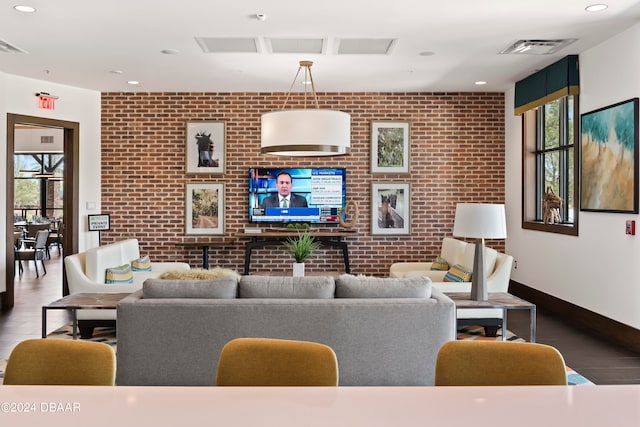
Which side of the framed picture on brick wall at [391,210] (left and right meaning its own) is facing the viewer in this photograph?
front

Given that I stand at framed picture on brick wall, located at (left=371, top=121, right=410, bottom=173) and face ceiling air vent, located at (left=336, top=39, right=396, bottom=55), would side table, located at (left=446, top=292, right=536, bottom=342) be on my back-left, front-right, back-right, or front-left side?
front-left

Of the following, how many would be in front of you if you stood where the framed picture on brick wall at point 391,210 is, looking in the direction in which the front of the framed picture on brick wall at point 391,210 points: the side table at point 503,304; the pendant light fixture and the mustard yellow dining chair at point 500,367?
3

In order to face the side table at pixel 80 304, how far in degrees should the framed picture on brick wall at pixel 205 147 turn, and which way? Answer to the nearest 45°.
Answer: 0° — it already faces it

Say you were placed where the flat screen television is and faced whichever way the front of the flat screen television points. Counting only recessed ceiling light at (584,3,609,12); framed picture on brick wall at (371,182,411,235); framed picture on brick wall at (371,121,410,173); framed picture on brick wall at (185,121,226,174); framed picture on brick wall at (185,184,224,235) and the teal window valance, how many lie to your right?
2

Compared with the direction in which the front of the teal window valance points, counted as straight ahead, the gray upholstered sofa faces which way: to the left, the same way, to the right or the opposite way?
to the right

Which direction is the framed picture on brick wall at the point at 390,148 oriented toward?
toward the camera

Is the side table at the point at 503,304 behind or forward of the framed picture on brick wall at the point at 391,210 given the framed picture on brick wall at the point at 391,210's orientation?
forward

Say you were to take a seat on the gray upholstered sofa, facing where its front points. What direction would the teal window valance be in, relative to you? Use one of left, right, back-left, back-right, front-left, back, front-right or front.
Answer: front-right

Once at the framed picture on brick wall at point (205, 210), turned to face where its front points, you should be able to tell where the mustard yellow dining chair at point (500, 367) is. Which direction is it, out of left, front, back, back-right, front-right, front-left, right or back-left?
front

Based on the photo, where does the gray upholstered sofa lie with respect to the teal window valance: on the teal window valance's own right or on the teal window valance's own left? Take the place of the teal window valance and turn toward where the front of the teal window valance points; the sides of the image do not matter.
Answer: on the teal window valance's own left

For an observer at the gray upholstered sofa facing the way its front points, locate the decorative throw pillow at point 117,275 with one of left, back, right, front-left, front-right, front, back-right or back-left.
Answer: front-left

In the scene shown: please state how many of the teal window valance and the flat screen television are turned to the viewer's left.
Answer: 1

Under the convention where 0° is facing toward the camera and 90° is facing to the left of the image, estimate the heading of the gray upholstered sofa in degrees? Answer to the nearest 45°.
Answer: approximately 180°

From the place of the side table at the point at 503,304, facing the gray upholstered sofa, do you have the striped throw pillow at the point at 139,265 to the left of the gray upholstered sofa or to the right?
right

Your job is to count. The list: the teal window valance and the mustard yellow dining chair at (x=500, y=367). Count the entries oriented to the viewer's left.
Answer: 1

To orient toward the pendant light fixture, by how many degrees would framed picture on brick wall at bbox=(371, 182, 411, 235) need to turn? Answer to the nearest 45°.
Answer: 0° — it already faces it
